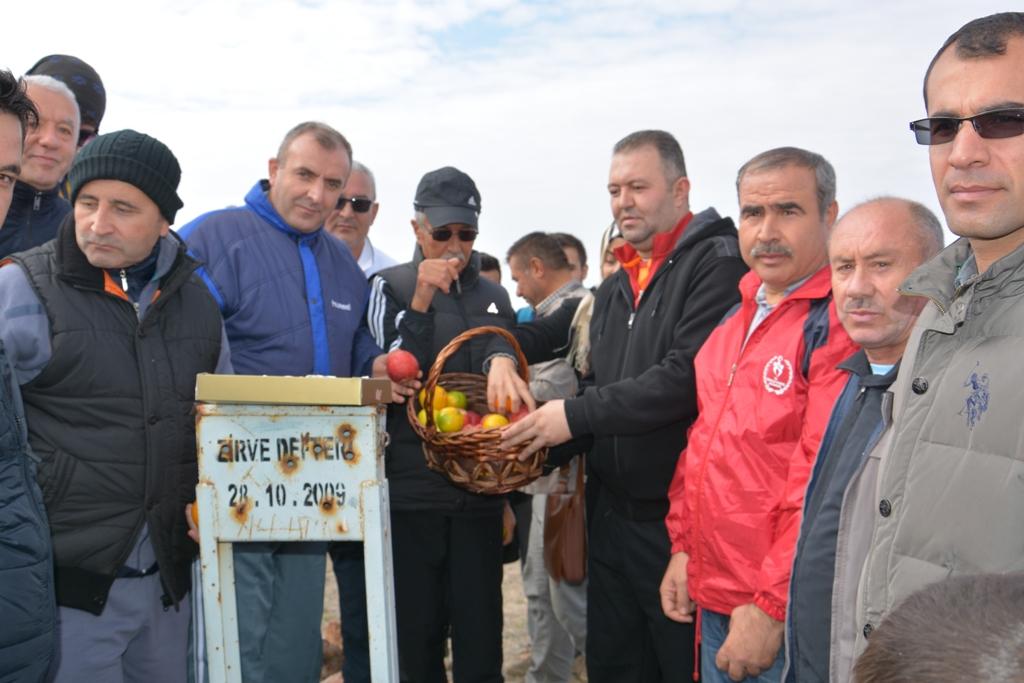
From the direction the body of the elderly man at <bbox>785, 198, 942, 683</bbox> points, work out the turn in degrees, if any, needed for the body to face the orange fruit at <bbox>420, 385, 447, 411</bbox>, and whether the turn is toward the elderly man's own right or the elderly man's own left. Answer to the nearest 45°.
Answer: approximately 90° to the elderly man's own right

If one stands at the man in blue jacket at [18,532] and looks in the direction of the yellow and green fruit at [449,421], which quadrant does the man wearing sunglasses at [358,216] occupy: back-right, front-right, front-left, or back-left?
front-left

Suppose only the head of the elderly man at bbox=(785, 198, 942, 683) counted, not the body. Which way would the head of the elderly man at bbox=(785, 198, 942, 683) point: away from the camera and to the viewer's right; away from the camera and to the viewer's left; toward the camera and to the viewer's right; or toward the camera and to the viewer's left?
toward the camera and to the viewer's left

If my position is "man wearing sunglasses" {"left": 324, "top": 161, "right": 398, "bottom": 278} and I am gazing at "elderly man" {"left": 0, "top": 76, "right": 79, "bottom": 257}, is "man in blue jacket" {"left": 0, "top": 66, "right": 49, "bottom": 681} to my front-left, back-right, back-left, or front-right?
front-left

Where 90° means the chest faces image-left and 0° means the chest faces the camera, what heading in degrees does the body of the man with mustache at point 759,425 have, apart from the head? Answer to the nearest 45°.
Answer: approximately 45°

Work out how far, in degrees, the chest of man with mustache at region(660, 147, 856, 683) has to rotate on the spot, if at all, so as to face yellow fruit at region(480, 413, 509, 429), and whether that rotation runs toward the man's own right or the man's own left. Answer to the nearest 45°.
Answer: approximately 90° to the man's own right

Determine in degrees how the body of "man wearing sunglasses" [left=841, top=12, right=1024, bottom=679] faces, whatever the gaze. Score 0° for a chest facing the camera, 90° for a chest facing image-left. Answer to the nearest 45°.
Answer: approximately 45°

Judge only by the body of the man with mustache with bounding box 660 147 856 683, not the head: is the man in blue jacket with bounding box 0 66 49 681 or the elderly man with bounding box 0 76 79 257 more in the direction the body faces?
the man in blue jacket

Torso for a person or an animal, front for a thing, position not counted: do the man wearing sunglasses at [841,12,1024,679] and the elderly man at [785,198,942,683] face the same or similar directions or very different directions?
same or similar directions

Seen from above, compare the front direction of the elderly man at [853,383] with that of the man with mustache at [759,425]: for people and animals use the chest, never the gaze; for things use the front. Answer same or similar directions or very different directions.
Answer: same or similar directions

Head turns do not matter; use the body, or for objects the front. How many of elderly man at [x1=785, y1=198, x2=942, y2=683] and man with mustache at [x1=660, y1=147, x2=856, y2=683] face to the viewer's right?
0

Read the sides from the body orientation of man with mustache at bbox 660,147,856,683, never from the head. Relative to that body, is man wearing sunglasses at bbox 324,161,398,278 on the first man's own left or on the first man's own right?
on the first man's own right

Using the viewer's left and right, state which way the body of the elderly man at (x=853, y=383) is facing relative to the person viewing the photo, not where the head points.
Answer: facing the viewer and to the left of the viewer

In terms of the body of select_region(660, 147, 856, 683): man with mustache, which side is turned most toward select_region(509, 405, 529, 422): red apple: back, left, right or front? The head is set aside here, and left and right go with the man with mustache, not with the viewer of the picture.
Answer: right

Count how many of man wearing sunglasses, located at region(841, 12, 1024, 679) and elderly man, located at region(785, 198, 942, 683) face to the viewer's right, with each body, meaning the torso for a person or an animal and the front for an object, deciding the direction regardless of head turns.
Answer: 0

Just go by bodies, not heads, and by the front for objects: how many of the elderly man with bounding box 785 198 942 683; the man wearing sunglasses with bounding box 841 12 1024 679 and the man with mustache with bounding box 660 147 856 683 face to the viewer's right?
0

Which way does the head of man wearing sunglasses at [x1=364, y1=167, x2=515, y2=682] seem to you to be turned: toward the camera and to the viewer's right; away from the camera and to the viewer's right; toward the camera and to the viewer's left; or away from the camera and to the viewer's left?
toward the camera and to the viewer's right

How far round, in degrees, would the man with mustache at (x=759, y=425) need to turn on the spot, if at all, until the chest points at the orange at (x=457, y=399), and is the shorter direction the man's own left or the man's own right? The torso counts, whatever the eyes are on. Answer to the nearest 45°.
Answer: approximately 90° to the man's own right
